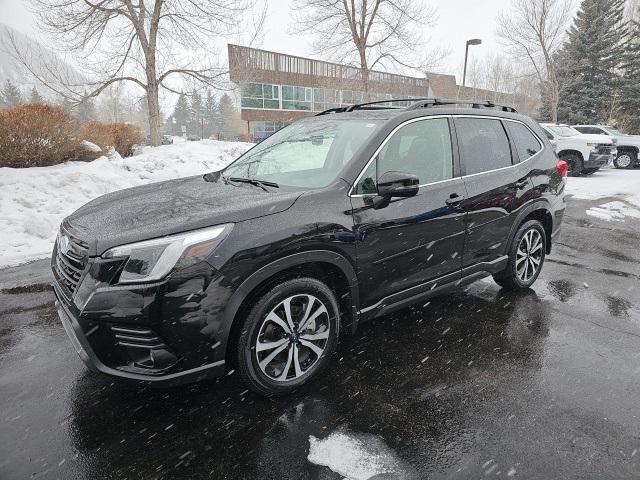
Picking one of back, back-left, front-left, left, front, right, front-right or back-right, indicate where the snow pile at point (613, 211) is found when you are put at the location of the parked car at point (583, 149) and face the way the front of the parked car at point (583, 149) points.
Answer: front-right

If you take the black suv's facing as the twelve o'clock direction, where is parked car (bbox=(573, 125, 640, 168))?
The parked car is roughly at 6 o'clock from the black suv.

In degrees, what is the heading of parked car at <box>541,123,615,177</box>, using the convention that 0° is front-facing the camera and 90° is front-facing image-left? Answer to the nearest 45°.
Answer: approximately 315°

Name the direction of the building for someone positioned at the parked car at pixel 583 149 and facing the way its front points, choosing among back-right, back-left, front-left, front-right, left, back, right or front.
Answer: back

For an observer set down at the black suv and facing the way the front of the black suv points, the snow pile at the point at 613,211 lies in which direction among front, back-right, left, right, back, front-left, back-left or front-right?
back

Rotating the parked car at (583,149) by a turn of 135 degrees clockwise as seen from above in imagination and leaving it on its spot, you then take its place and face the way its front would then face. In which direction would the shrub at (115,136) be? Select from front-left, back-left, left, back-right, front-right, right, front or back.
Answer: front-left

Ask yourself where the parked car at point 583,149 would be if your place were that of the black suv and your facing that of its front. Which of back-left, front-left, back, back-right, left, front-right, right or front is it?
back

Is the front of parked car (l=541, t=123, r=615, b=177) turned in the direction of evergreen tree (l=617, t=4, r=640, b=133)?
no

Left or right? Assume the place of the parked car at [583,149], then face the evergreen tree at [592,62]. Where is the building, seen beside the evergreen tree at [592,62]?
left

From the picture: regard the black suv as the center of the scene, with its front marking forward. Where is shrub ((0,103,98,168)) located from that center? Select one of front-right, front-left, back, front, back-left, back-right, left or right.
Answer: right

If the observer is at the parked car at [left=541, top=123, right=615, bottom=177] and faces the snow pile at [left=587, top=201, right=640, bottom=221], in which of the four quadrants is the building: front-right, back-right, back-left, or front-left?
back-right

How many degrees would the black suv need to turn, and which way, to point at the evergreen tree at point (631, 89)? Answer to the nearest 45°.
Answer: approximately 180°

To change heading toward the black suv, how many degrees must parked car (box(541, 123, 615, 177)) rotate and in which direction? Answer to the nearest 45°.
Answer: approximately 45° to its right

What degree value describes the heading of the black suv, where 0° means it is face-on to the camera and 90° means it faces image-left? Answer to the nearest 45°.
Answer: approximately 45°

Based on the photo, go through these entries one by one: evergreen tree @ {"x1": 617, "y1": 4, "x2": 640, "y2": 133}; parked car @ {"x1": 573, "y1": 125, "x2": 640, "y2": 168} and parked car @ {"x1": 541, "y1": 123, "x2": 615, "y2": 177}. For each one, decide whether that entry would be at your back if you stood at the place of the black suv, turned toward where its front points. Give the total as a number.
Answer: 3

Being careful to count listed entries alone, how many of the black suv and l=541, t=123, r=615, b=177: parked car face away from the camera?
0

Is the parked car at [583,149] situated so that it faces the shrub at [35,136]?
no
